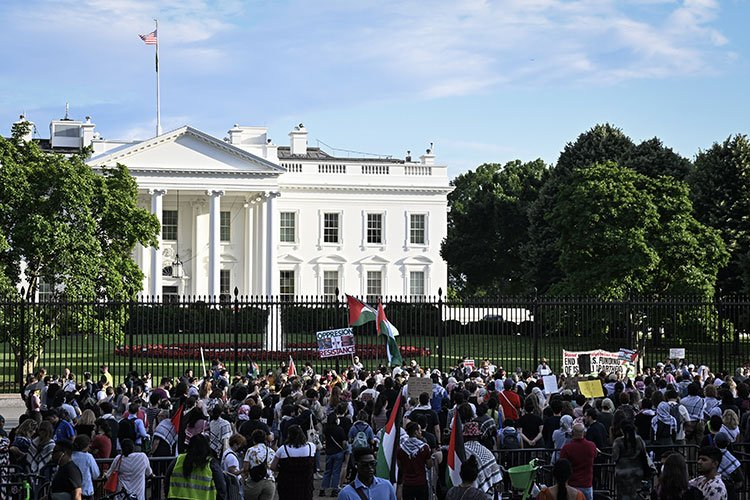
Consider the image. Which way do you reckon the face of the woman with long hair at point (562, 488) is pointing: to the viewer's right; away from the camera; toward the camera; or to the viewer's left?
away from the camera

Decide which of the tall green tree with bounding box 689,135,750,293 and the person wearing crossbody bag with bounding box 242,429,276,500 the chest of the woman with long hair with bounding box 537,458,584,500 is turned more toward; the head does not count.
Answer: the tall green tree

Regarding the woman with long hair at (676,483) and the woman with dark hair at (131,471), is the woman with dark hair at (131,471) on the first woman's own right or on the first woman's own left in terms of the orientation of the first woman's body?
on the first woman's own left

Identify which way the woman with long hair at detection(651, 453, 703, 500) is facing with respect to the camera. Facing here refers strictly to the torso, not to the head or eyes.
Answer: away from the camera

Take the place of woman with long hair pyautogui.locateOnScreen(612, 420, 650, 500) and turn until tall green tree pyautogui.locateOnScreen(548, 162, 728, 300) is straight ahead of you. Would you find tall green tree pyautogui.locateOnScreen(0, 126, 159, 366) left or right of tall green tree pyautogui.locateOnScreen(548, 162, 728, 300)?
left

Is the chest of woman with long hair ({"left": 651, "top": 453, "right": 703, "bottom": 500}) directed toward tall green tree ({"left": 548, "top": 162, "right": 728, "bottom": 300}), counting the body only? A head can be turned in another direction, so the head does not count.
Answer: yes

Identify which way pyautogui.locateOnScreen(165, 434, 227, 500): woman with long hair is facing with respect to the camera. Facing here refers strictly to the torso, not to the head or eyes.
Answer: away from the camera

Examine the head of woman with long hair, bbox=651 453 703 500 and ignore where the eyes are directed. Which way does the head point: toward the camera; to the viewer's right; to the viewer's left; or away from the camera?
away from the camera

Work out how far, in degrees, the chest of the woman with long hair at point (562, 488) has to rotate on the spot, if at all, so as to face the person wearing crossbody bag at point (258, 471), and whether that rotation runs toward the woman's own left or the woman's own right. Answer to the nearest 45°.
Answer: approximately 45° to the woman's own left

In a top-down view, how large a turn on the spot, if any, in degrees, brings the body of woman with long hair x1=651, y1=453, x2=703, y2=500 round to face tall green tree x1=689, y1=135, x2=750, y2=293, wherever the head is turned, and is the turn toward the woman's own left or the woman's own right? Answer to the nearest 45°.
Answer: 0° — they already face it

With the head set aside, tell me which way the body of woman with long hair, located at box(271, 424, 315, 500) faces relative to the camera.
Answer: away from the camera

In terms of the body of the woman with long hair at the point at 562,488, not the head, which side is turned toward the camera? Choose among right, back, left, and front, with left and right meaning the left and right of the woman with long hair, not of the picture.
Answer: back

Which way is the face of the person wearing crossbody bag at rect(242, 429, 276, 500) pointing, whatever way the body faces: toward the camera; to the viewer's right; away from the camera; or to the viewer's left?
away from the camera

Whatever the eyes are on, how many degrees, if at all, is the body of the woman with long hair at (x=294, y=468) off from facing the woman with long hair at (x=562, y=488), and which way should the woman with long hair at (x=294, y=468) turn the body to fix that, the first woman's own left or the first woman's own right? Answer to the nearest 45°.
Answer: approximately 135° to the first woman's own right
